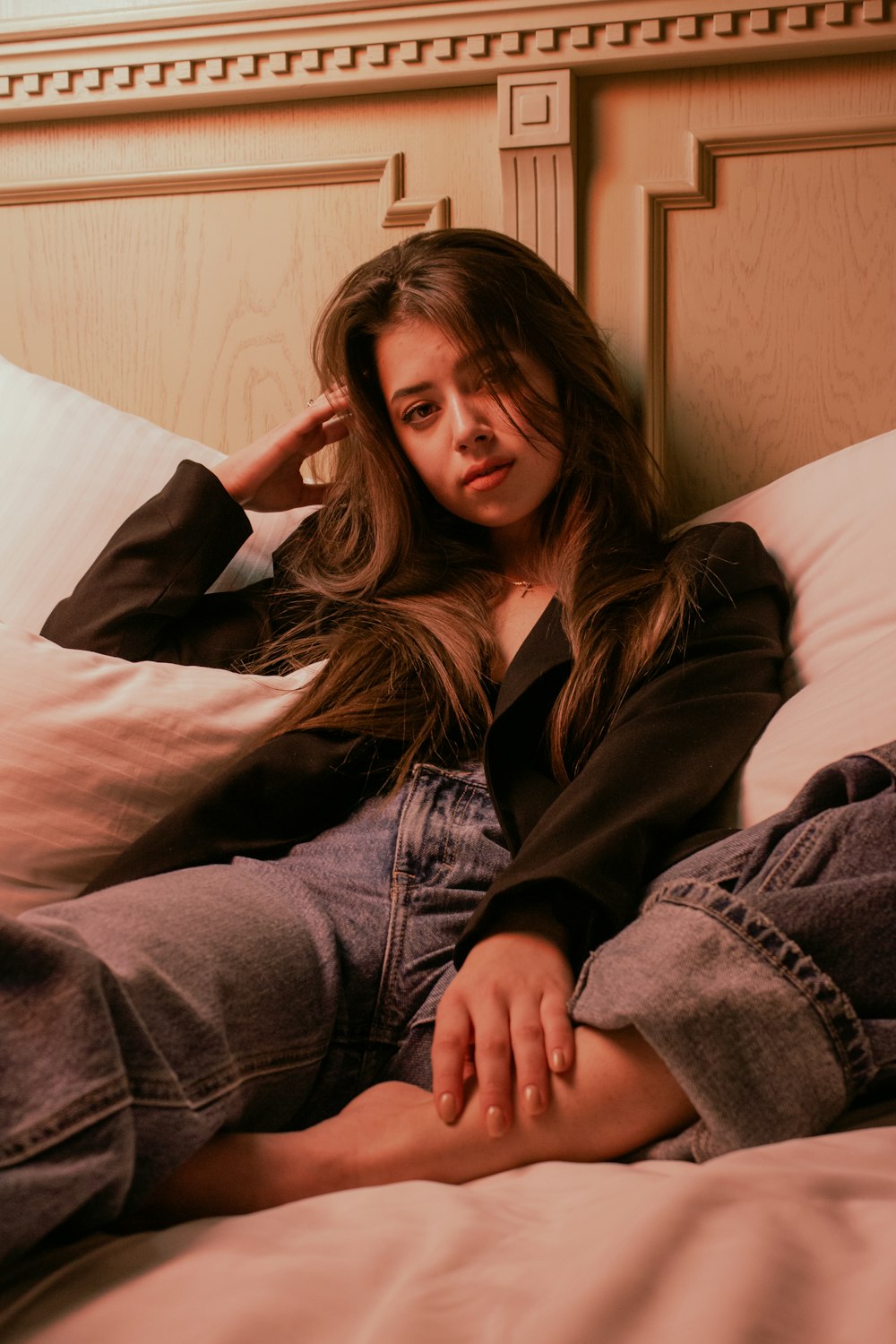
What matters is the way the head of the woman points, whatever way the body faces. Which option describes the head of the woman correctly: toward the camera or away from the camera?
toward the camera

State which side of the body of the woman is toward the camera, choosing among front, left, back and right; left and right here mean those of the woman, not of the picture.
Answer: front

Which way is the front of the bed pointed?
toward the camera
